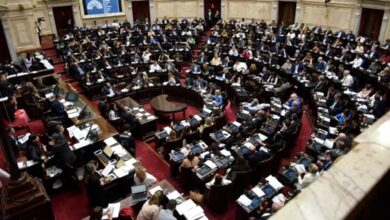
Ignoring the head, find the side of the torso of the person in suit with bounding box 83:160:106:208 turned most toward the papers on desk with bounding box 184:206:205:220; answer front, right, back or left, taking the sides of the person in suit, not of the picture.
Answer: right

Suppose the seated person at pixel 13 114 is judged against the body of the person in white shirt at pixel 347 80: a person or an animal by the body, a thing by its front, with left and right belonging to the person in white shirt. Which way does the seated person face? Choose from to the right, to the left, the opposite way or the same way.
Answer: the opposite way

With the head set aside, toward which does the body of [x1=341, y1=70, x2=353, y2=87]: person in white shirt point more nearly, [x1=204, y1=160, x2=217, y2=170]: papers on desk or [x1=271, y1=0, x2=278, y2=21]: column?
the papers on desk

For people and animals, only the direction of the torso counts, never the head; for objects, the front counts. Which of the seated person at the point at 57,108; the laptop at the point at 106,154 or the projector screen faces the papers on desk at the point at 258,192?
the projector screen

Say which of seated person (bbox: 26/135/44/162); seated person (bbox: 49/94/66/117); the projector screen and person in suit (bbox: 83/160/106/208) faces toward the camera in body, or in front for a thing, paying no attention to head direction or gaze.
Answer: the projector screen

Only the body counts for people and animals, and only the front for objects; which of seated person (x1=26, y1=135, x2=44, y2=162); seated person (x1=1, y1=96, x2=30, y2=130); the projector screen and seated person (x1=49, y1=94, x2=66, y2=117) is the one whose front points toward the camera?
the projector screen

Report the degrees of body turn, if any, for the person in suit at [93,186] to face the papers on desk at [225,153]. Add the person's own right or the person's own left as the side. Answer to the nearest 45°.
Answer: approximately 45° to the person's own right

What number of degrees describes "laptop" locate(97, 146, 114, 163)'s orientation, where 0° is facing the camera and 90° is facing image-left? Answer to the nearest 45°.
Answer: approximately 45°

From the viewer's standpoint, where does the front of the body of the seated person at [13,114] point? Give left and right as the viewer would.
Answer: facing to the right of the viewer

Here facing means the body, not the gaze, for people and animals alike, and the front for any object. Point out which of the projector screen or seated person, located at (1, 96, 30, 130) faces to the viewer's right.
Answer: the seated person

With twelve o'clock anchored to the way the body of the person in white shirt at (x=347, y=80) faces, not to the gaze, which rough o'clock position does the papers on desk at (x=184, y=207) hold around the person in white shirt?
The papers on desk is roughly at 11 o'clock from the person in white shirt.

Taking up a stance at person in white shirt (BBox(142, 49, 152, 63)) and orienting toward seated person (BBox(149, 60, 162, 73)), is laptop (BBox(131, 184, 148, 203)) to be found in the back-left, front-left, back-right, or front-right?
front-right

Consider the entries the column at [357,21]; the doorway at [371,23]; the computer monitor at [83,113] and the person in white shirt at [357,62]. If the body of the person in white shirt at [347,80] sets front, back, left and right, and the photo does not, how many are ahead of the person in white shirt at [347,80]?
1

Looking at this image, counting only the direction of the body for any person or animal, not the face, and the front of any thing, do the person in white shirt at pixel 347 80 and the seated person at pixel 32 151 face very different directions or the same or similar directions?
very different directions

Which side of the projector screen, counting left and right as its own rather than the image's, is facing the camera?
front

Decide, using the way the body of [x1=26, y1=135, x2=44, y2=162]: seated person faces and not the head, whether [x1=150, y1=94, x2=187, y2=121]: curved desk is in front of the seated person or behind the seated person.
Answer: in front

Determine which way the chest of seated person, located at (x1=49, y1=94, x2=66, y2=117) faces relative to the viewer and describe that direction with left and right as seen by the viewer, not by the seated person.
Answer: facing away from the viewer and to the right of the viewer

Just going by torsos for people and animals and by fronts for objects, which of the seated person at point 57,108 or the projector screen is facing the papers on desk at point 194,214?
the projector screen
